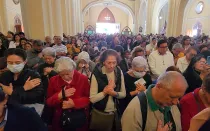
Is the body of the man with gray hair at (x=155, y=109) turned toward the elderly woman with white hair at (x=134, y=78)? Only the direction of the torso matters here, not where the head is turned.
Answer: no

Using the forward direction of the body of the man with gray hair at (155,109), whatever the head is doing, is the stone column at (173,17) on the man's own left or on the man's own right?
on the man's own left

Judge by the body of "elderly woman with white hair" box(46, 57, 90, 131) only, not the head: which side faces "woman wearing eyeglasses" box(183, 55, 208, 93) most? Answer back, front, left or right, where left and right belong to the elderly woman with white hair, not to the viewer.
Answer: left

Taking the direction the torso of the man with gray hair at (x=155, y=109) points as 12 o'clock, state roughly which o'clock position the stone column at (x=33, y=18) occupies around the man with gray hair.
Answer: The stone column is roughly at 6 o'clock from the man with gray hair.

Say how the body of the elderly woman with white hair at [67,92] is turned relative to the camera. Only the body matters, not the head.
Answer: toward the camera

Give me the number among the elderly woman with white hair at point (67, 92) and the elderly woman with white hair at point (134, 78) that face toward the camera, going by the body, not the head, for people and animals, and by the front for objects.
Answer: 2

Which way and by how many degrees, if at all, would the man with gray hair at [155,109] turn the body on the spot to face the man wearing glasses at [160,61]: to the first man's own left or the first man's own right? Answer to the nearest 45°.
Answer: approximately 135° to the first man's own left

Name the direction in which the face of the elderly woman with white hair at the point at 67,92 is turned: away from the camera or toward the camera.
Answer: toward the camera

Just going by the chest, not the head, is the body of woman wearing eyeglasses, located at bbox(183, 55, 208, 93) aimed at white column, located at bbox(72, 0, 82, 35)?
no

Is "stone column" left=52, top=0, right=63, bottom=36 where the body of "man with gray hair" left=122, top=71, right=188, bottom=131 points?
no

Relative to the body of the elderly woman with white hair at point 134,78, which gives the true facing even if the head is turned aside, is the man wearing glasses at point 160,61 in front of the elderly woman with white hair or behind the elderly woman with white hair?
behind

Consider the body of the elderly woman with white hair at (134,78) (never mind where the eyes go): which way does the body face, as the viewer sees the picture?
toward the camera

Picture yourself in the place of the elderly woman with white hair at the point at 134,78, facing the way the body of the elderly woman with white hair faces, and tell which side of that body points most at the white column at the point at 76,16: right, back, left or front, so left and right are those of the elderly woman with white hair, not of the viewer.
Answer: back

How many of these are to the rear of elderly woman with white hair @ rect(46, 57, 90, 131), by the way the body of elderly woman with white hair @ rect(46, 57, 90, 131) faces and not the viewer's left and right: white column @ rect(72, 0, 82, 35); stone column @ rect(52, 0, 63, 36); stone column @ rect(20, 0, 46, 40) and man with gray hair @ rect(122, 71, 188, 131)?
3

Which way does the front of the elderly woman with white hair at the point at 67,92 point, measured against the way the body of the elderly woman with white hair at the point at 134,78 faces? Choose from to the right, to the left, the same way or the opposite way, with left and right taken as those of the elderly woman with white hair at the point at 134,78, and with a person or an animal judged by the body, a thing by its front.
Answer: the same way

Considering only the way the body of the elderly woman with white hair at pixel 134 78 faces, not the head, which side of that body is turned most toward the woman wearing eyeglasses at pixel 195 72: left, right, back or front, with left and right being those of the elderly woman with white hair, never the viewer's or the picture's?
left

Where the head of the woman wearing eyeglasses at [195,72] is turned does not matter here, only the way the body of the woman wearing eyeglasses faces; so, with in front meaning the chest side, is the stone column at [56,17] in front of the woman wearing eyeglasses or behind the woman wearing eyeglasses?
behind
